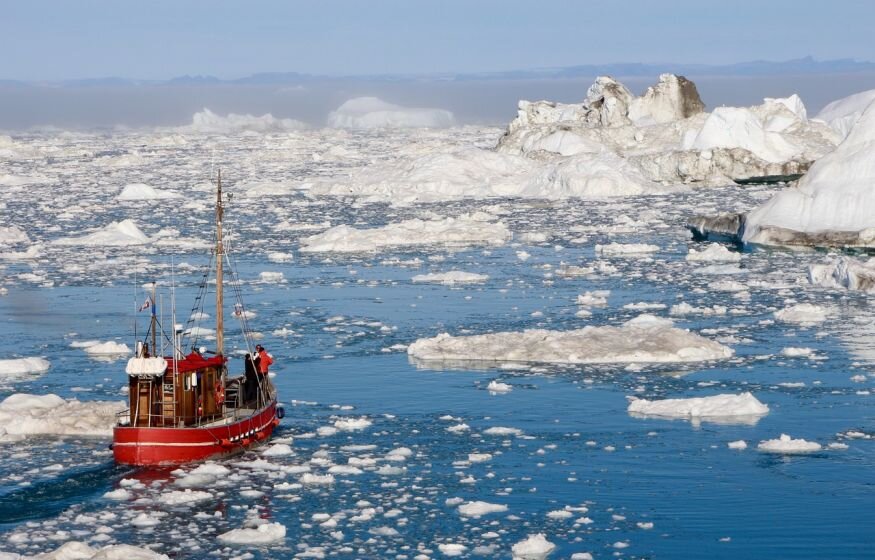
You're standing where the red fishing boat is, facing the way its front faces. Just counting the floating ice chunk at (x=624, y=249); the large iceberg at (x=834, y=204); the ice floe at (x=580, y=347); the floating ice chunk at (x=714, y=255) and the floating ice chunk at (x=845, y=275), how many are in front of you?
5

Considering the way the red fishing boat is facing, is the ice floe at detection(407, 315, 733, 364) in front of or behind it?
in front

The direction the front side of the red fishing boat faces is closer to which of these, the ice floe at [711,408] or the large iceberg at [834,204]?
the large iceberg

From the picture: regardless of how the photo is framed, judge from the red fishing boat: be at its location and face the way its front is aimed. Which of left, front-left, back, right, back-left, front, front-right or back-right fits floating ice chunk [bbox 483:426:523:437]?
front-right

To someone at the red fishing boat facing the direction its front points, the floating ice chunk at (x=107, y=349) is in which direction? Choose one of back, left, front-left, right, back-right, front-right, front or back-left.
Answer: front-left

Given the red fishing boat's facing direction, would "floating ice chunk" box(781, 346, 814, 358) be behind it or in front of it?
in front

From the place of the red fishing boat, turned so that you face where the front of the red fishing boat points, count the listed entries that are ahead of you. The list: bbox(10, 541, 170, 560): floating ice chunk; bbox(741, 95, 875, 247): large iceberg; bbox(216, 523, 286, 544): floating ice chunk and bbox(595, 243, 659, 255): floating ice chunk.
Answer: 2

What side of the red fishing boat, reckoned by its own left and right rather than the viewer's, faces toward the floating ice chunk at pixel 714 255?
front

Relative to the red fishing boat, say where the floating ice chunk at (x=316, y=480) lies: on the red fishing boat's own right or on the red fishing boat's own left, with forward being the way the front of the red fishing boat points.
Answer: on the red fishing boat's own right

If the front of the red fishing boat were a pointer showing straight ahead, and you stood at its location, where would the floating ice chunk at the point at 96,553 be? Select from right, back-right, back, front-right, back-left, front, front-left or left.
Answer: back-right

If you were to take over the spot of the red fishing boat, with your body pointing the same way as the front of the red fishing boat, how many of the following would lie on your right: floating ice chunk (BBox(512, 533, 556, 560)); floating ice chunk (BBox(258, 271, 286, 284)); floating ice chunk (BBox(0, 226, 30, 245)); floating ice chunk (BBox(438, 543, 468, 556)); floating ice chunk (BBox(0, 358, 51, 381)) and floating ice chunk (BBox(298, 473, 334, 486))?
3

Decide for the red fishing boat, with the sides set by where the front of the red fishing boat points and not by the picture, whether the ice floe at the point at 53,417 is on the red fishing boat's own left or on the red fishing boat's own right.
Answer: on the red fishing boat's own left

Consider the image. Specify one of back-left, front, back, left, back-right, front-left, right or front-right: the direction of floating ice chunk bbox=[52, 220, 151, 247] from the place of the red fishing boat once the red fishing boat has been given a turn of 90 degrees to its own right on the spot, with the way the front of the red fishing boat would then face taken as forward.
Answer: back-left

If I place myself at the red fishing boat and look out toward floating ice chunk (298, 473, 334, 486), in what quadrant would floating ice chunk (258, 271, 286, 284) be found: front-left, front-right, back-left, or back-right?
back-left

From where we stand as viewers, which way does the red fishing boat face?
facing away from the viewer and to the right of the viewer

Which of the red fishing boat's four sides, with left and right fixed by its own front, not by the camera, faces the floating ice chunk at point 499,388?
front

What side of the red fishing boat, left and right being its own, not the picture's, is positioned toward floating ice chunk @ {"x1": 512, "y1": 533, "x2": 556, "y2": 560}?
right
